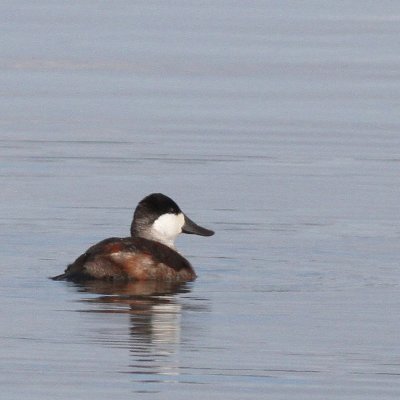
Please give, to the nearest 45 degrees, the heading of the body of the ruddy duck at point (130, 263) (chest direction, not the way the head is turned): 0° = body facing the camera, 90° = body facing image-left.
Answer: approximately 270°
